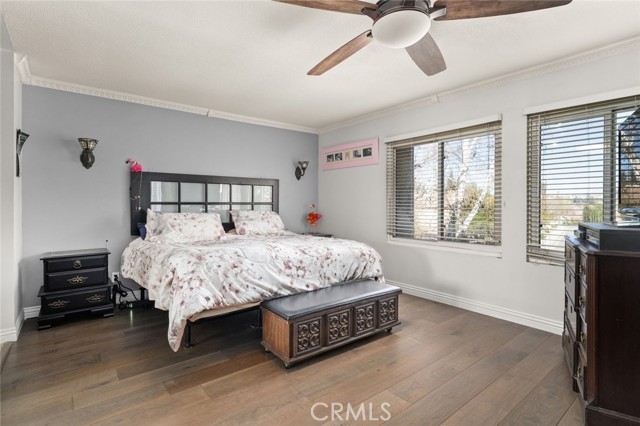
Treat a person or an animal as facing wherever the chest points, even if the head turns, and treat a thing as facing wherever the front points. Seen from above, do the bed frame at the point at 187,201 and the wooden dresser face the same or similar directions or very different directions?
very different directions

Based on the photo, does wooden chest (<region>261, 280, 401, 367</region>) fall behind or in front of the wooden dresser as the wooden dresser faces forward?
in front

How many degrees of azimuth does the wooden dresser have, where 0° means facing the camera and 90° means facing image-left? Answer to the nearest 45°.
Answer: approximately 90°

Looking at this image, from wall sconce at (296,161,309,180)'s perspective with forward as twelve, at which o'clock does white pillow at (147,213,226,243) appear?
The white pillow is roughly at 3 o'clock from the wall sconce.

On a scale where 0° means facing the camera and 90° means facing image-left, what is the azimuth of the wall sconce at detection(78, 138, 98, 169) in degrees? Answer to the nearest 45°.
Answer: approximately 0°

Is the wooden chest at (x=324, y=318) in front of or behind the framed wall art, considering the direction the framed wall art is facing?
in front

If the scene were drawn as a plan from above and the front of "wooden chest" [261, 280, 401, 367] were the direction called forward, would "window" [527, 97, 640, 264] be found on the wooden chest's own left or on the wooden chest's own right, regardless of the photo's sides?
on the wooden chest's own left

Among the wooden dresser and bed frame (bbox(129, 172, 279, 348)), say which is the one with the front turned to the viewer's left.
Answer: the wooden dresser

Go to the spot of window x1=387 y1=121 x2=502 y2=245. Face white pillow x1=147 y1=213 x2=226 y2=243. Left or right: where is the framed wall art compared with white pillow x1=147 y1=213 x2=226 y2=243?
right

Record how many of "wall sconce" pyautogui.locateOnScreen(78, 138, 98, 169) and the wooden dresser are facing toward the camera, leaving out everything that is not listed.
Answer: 1

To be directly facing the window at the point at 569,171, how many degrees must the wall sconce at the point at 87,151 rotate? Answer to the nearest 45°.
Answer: approximately 45° to its left

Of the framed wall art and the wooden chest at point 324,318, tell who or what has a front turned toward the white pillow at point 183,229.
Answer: the framed wall art

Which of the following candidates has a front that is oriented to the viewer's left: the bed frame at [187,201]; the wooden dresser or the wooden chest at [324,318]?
the wooden dresser
